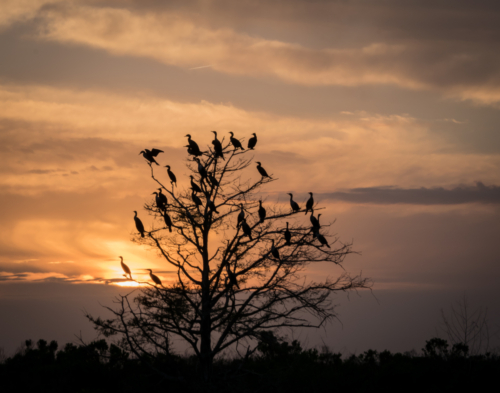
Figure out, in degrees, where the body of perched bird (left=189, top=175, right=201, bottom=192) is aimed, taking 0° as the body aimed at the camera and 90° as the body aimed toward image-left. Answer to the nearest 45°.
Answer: approximately 90°

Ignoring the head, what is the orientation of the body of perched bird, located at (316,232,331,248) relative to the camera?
to the viewer's left
